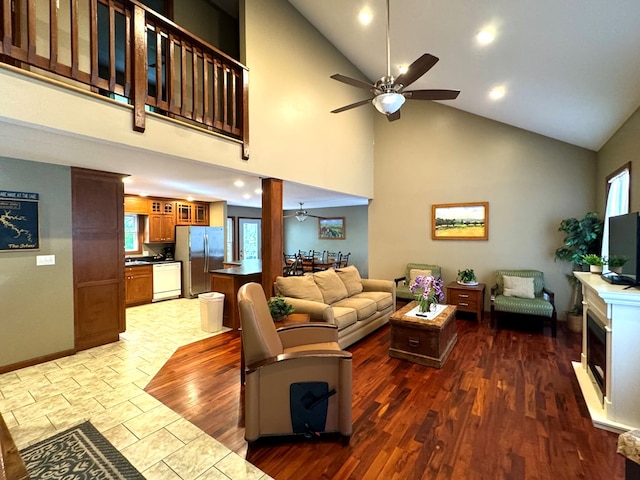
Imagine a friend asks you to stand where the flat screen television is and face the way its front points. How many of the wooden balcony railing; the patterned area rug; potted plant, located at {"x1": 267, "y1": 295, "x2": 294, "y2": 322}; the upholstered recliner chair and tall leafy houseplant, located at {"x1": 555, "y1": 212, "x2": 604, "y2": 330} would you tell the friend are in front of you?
4

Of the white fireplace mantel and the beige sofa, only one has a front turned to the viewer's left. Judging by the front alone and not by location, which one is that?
the white fireplace mantel

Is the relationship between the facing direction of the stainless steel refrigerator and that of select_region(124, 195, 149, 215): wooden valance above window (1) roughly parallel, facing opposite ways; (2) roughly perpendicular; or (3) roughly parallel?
roughly parallel

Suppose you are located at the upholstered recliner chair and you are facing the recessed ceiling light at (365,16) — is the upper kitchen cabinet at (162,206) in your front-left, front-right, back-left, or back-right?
front-left

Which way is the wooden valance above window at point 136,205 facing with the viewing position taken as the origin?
facing the viewer and to the right of the viewer

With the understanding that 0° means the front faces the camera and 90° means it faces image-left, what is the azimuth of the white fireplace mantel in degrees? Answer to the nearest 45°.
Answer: approximately 90°

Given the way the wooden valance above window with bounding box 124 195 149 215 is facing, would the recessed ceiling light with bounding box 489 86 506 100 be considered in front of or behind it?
in front

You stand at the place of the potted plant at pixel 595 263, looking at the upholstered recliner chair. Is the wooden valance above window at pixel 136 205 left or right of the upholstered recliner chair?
right

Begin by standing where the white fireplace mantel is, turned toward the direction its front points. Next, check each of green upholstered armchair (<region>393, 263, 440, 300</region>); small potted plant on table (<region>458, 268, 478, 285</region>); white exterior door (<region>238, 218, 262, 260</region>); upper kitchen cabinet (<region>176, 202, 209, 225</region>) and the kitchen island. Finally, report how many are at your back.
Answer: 0

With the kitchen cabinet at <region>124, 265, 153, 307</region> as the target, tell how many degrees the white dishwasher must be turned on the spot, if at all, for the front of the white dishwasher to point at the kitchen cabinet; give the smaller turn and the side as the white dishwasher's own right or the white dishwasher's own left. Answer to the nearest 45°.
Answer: approximately 90° to the white dishwasher's own right

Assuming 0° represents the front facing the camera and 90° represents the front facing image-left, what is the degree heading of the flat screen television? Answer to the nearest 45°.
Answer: approximately 45°
